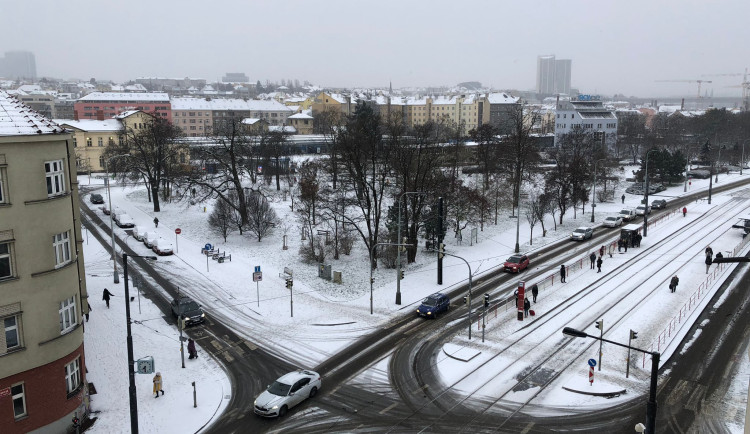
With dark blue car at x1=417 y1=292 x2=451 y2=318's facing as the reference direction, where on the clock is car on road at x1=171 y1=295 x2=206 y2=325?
The car on road is roughly at 1 o'clock from the dark blue car.

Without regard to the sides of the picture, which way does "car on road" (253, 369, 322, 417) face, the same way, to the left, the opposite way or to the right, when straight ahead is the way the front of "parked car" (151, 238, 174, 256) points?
to the right

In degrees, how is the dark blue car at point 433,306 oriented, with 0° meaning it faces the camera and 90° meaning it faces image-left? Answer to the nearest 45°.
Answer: approximately 45°

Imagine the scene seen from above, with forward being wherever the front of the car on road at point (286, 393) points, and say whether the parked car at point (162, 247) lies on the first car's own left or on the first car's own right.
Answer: on the first car's own right

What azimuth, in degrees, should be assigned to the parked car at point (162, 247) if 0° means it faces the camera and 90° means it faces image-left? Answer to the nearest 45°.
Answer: approximately 315°

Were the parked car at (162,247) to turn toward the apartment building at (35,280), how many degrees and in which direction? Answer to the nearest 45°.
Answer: approximately 45° to its right

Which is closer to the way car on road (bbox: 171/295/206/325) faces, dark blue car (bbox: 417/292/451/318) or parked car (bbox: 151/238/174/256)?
the dark blue car

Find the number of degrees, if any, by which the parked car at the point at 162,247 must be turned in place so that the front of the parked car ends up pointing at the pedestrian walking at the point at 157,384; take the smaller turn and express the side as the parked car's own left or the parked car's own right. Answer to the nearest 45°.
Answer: approximately 45° to the parked car's own right

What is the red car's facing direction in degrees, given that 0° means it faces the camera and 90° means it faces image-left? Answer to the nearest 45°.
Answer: approximately 45°
